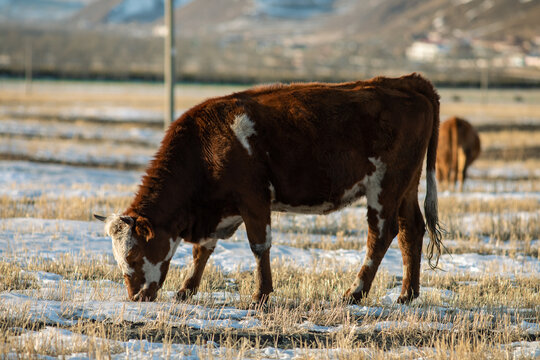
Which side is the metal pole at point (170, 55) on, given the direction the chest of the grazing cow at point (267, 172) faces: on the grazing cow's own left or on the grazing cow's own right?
on the grazing cow's own right

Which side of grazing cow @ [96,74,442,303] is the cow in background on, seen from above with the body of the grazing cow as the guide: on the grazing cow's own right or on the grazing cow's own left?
on the grazing cow's own right

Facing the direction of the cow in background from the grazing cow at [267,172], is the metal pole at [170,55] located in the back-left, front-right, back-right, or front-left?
front-left

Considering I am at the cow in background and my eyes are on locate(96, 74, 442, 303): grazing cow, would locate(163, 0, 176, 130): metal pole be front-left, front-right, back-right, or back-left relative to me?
front-right

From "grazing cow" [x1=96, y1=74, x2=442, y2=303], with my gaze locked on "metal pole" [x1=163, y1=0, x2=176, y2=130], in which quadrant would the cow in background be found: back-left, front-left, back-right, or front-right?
front-right

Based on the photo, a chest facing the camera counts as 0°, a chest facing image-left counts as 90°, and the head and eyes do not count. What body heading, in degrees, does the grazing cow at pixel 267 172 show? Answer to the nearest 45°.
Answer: approximately 90°
